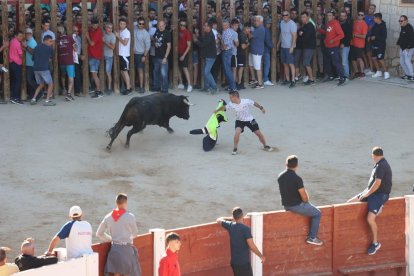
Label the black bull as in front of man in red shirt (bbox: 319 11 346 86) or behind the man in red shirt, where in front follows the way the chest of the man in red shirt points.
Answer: in front

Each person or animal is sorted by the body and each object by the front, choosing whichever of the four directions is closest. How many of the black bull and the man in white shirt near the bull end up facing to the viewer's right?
1

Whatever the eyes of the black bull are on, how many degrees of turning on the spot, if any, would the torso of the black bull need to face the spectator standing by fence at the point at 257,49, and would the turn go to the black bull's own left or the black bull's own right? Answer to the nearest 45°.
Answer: approximately 45° to the black bull's own left

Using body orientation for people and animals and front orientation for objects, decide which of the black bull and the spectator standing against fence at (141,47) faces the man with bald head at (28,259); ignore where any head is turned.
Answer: the spectator standing against fence

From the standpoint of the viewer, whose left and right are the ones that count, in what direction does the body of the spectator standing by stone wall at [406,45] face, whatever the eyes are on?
facing the viewer and to the left of the viewer

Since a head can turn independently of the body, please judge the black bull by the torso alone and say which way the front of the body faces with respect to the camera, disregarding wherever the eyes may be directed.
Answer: to the viewer's right

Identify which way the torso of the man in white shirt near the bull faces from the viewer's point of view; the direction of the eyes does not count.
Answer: toward the camera

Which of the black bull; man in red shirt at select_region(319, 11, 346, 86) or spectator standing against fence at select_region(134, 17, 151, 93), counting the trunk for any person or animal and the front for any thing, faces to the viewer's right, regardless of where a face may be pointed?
the black bull

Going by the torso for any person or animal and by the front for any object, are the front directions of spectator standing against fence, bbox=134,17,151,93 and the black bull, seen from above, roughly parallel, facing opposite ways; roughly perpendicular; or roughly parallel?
roughly perpendicular

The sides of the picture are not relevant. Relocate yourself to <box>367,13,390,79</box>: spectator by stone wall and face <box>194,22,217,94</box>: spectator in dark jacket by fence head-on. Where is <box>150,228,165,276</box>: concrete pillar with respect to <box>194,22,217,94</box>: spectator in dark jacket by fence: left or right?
left

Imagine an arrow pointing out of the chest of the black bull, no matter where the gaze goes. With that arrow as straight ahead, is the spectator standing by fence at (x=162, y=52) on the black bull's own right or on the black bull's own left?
on the black bull's own left

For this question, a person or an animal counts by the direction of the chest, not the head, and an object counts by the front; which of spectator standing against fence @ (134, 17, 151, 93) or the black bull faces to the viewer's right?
the black bull

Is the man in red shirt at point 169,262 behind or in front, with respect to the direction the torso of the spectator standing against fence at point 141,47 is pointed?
in front
